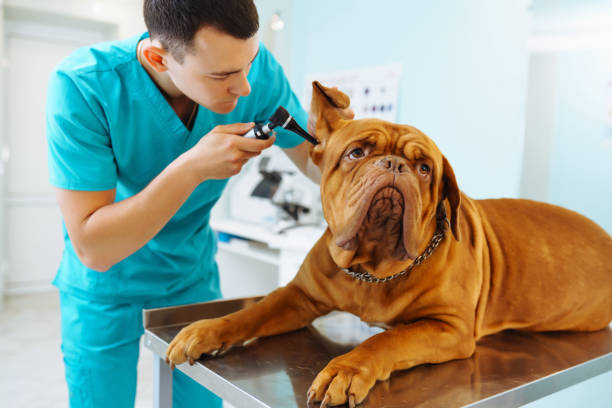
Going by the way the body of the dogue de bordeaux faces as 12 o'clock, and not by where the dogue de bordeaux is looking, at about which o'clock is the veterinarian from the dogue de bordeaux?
The veterinarian is roughly at 2 o'clock from the dogue de bordeaux.

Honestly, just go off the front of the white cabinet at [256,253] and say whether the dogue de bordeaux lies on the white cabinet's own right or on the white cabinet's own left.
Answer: on the white cabinet's own left

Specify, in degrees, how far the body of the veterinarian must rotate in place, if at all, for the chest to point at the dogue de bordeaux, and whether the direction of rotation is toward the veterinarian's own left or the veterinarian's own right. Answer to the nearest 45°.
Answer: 0° — they already face it

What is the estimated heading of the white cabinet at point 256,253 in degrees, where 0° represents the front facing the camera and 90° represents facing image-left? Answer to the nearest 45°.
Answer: approximately 45°

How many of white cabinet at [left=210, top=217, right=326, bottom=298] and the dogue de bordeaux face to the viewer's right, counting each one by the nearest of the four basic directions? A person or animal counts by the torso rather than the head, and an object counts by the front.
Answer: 0

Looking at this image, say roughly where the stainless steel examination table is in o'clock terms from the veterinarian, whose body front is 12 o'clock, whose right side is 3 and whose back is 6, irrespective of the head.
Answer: The stainless steel examination table is roughly at 12 o'clock from the veterinarian.

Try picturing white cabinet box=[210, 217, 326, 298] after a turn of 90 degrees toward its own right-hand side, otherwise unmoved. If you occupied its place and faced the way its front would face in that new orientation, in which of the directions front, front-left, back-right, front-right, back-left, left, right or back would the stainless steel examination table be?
back-left

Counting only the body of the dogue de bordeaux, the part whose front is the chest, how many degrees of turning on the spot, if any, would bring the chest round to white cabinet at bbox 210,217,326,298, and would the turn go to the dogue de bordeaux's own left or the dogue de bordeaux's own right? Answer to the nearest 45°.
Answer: approximately 135° to the dogue de bordeaux's own right
